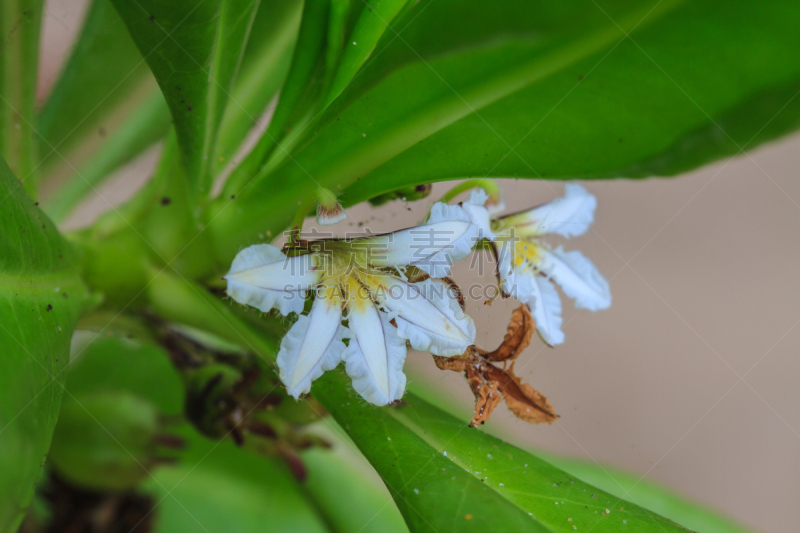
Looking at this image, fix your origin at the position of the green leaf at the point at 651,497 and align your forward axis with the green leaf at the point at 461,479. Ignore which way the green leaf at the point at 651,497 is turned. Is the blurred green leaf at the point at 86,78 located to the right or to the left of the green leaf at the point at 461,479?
right
